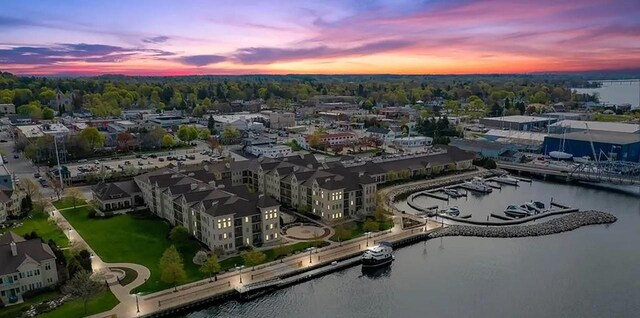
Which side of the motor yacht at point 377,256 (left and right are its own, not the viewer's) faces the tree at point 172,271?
front

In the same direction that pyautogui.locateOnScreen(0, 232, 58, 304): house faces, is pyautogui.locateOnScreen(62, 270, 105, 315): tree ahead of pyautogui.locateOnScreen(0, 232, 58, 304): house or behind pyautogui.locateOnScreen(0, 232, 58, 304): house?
ahead

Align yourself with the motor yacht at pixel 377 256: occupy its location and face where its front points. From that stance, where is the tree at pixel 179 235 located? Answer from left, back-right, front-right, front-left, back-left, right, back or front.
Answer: front-right

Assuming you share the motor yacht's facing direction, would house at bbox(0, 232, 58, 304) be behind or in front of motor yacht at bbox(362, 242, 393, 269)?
in front

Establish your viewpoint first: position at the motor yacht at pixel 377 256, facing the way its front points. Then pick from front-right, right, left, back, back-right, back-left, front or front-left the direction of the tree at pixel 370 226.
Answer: back-right

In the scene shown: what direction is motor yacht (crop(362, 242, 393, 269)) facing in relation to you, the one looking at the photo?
facing the viewer and to the left of the viewer

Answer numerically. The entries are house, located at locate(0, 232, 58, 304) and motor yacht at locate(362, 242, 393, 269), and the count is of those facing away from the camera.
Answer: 0

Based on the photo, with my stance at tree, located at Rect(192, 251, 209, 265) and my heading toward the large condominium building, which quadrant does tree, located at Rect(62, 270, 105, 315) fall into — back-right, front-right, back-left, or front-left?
back-left

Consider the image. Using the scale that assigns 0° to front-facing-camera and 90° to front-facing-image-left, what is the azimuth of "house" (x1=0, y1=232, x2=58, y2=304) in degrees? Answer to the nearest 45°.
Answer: approximately 315°

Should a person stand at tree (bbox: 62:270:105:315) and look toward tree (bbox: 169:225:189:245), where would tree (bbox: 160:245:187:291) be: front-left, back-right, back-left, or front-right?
front-right

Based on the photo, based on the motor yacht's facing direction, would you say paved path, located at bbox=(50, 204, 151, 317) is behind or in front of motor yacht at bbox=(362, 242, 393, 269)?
in front
